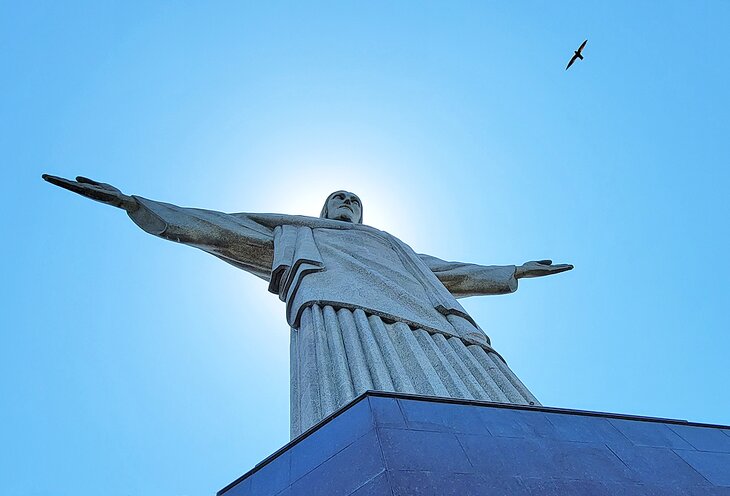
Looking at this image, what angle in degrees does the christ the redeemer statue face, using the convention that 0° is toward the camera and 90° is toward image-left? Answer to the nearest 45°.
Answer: approximately 315°
